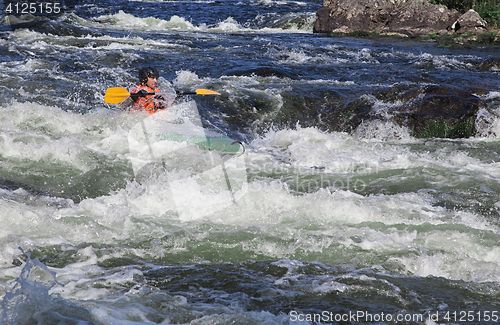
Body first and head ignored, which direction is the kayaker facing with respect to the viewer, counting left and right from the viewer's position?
facing the viewer and to the right of the viewer

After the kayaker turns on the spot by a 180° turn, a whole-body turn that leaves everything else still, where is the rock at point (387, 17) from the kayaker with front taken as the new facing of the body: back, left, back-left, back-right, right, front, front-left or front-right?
right

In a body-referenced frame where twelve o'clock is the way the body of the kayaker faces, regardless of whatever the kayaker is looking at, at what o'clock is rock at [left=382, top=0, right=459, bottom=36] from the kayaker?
The rock is roughly at 9 o'clock from the kayaker.

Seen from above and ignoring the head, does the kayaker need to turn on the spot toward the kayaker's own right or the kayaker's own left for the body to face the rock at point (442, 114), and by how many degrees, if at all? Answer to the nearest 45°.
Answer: approximately 45° to the kayaker's own left

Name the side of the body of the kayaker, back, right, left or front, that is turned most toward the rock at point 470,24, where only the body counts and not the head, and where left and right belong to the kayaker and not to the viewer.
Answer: left
